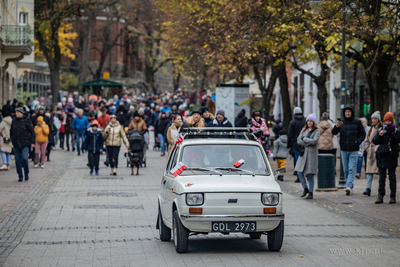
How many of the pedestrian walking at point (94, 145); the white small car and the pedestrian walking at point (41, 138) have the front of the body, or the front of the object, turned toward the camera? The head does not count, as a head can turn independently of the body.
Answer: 3

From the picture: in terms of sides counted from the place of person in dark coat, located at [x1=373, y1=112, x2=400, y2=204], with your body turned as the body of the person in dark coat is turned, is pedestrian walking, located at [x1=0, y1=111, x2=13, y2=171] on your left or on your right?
on your right

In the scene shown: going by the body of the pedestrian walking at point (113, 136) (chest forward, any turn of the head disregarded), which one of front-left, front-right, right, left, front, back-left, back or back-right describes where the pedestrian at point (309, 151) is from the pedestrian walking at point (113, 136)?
front-left

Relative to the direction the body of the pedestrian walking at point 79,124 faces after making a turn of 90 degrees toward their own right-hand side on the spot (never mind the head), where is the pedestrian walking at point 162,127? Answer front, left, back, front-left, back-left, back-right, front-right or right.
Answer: back

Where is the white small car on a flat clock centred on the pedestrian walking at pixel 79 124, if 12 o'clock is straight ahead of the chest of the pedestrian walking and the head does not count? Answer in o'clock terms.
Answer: The white small car is roughly at 12 o'clock from the pedestrian walking.

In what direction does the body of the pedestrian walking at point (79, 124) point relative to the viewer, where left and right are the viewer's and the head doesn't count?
facing the viewer

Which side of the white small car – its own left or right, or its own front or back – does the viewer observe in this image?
front

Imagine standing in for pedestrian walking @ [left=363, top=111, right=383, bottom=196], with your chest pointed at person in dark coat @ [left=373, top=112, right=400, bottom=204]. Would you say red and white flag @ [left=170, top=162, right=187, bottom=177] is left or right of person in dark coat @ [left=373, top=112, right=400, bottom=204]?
right

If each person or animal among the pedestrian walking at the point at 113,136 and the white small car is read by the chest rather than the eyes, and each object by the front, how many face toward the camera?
2

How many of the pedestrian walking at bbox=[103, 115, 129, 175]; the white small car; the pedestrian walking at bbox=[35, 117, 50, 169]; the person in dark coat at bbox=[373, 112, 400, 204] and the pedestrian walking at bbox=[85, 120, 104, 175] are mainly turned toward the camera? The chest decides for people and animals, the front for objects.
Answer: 5

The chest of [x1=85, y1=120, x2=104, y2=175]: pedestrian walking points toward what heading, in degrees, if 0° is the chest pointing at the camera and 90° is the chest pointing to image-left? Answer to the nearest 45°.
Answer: approximately 0°

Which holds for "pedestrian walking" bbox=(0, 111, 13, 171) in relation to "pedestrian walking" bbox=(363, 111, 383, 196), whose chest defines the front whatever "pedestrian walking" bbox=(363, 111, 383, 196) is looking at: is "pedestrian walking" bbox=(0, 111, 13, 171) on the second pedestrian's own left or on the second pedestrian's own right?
on the second pedestrian's own right

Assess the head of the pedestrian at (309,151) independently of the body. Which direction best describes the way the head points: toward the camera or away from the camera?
toward the camera

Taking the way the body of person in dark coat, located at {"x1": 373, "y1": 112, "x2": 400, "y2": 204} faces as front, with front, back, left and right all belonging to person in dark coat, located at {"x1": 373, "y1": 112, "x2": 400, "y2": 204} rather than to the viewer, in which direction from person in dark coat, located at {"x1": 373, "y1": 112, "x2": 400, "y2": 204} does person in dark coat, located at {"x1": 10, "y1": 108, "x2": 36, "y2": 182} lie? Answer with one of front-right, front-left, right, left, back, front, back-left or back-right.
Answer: right

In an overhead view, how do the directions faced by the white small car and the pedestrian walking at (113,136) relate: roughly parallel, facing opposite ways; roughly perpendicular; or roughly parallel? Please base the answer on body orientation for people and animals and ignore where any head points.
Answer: roughly parallel

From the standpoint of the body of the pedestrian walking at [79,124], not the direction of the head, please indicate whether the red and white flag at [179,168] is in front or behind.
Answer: in front
